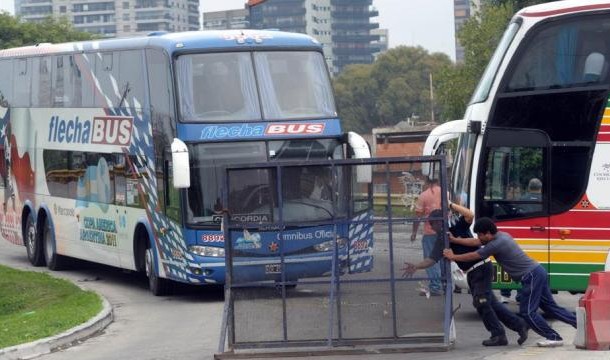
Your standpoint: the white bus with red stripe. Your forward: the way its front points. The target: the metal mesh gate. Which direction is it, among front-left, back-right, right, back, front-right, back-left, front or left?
front-left

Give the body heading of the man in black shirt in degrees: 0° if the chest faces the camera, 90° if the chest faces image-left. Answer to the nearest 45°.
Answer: approximately 90°

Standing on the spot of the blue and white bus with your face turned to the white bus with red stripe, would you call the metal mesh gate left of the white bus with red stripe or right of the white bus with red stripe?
right

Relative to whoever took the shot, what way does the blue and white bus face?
facing the viewer and to the right of the viewer

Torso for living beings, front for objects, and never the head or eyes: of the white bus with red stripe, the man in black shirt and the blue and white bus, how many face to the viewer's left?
2

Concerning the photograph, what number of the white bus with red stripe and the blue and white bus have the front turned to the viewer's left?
1

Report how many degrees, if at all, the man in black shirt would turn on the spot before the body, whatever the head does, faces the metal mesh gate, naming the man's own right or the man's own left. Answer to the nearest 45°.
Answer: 0° — they already face it

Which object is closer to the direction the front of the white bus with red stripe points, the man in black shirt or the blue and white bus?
the blue and white bus

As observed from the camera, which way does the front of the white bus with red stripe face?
facing to the left of the viewer
